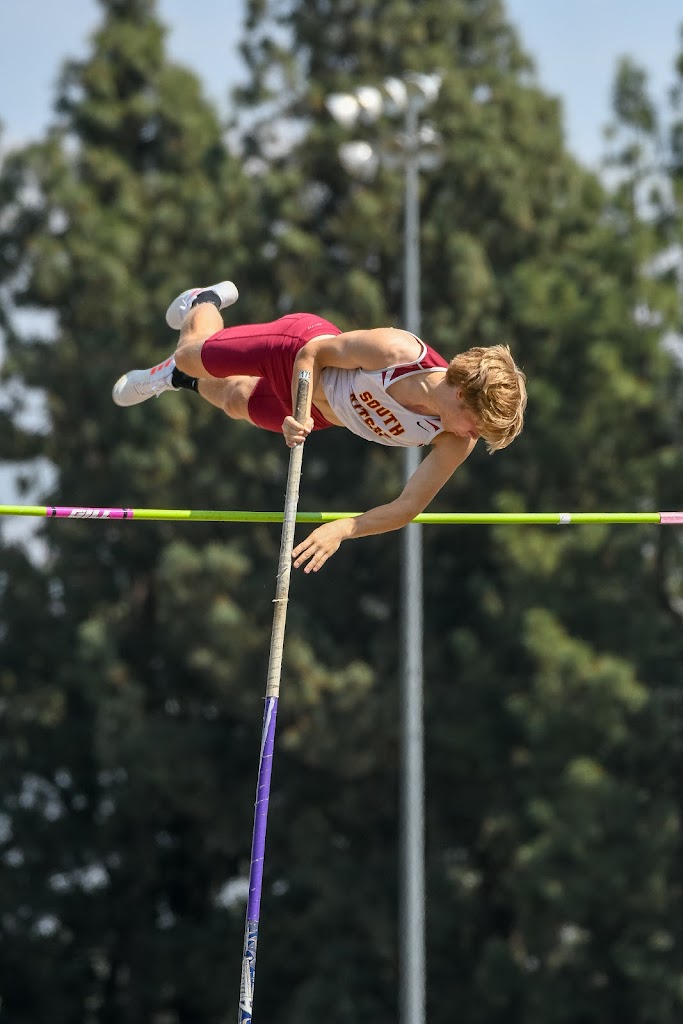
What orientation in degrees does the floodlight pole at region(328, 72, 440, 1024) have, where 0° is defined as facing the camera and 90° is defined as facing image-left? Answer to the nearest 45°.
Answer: approximately 45°

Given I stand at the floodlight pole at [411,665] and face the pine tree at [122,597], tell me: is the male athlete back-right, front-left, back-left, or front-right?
back-left

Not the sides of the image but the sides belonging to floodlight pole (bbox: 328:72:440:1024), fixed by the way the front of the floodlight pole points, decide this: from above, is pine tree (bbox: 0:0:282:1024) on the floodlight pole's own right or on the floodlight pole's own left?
on the floodlight pole's own right

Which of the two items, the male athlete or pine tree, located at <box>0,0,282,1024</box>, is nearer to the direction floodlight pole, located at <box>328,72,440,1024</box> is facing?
the male athlete

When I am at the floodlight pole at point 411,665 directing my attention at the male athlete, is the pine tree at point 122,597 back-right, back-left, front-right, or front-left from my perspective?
back-right
